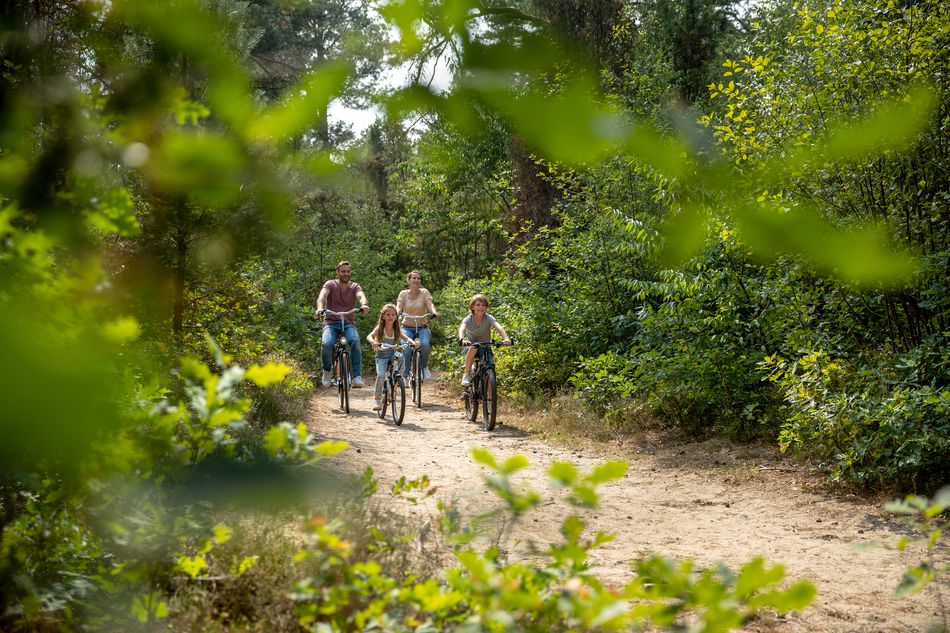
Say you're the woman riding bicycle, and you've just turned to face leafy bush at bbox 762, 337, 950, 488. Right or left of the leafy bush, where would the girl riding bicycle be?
right

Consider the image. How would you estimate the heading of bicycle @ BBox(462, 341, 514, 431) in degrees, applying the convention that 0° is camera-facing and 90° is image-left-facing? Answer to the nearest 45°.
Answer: approximately 0°
